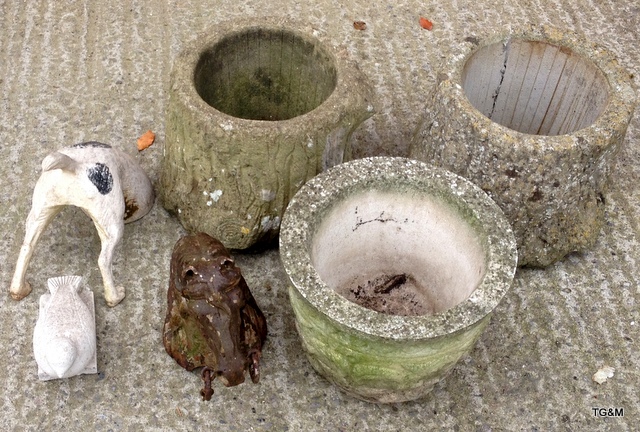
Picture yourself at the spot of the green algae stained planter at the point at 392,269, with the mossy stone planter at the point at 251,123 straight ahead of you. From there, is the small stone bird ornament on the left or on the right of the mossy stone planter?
left

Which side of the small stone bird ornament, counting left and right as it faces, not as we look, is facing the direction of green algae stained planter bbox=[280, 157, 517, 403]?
left

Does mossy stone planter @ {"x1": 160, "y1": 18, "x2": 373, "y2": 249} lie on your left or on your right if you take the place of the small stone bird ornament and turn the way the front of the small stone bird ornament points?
on your left

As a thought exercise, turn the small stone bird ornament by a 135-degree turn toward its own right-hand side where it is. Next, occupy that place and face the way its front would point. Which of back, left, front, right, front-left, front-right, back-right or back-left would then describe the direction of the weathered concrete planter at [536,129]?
back-right

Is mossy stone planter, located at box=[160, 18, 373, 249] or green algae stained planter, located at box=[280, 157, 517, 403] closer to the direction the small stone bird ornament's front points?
the green algae stained planter

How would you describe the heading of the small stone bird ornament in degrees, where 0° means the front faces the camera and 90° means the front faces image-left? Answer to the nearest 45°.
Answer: approximately 0°
